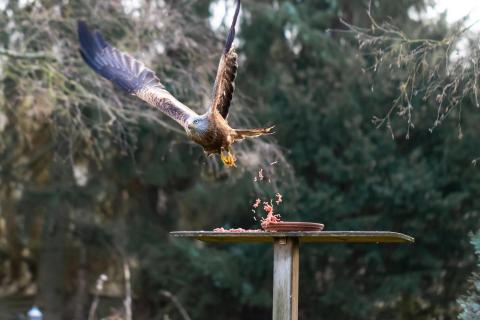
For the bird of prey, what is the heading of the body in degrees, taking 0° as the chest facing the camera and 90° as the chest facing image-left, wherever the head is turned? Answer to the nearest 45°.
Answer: approximately 45°

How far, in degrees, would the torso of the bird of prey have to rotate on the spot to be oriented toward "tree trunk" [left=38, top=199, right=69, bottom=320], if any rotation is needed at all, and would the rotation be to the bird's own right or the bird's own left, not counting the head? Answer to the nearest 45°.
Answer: approximately 135° to the bird's own right
